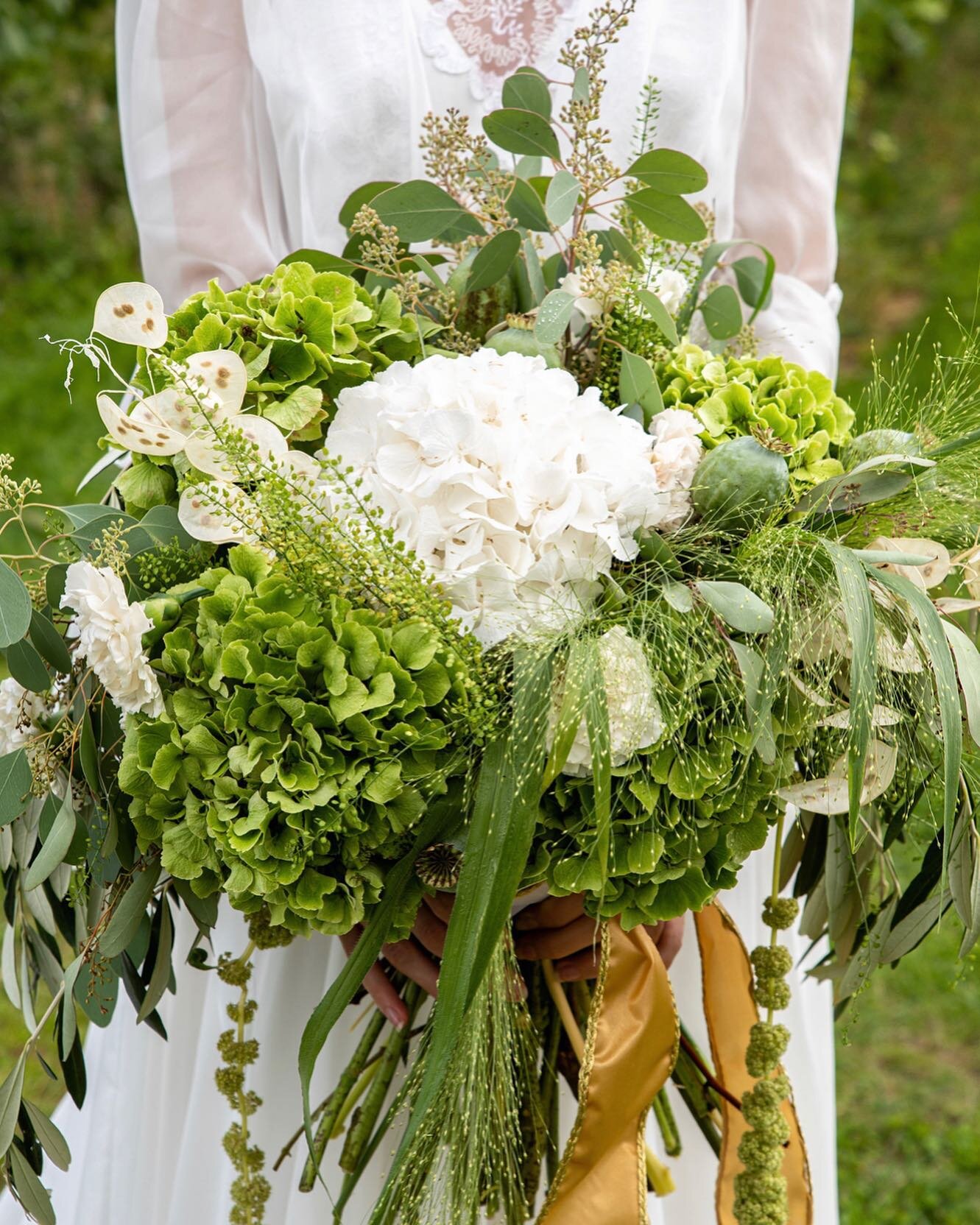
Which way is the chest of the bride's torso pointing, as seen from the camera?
toward the camera
